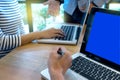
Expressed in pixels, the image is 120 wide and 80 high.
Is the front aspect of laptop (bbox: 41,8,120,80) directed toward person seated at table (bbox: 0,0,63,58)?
no

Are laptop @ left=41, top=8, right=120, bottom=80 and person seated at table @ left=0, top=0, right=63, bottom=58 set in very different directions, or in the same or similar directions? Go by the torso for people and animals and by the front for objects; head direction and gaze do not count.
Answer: very different directions

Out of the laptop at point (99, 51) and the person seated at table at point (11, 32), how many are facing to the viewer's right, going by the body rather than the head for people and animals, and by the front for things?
1

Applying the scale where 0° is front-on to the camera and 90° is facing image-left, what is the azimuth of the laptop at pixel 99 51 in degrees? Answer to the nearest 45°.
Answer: approximately 45°

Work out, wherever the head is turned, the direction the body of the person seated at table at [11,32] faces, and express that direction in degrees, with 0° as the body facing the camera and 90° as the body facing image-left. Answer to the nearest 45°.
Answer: approximately 270°

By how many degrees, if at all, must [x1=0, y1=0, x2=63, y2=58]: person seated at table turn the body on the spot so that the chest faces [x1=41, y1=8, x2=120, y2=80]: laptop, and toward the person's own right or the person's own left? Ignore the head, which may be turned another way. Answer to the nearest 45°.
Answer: approximately 45° to the person's own right

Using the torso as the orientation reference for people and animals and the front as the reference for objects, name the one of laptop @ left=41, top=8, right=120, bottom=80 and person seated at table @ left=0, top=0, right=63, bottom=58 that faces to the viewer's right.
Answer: the person seated at table
